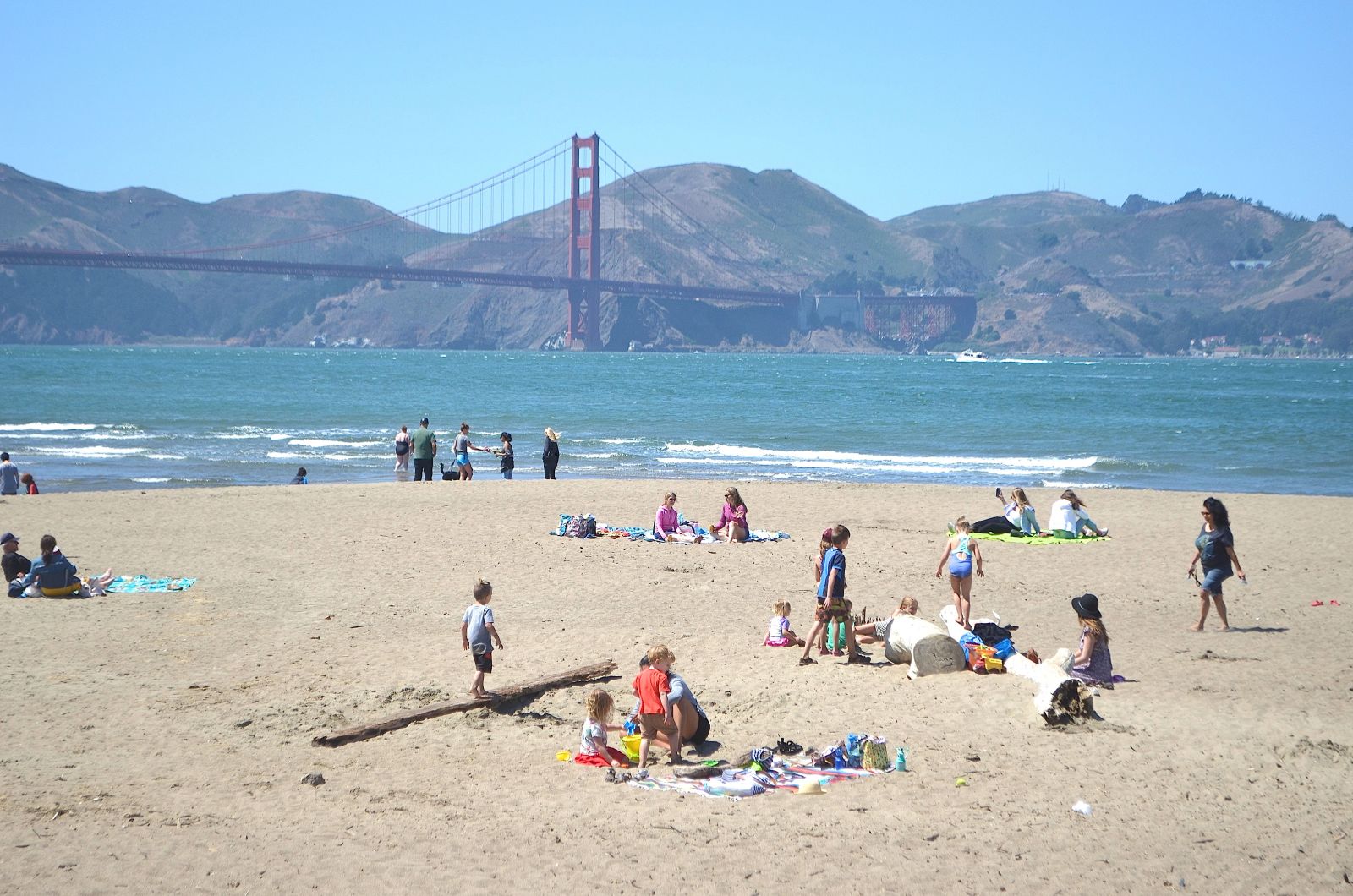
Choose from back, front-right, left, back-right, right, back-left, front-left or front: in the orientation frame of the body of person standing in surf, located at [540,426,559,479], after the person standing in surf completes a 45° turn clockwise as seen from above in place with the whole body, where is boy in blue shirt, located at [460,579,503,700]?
back-right

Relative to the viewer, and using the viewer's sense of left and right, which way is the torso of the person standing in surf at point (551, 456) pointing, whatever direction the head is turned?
facing away from the viewer

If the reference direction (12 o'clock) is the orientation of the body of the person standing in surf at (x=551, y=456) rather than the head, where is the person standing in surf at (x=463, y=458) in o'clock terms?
the person standing in surf at (x=463, y=458) is roughly at 8 o'clock from the person standing in surf at (x=551, y=456).

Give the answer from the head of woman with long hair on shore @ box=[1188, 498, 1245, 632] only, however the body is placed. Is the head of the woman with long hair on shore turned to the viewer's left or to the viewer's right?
to the viewer's left

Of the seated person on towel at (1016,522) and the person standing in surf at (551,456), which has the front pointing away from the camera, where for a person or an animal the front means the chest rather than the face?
the person standing in surf

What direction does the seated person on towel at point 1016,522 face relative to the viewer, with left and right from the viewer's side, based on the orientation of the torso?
facing to the left of the viewer

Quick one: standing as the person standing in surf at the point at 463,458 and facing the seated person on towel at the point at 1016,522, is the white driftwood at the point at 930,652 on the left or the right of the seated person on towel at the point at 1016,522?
right

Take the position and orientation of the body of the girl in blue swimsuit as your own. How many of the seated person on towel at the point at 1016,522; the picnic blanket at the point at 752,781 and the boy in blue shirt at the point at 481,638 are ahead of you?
1
